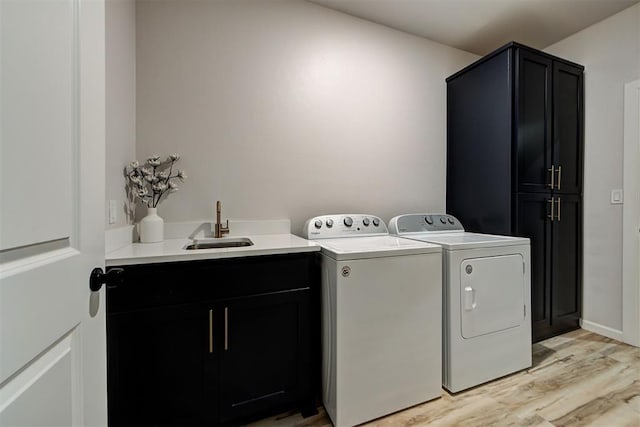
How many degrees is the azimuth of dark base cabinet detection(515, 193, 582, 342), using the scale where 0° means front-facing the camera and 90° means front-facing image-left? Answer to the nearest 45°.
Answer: approximately 315°

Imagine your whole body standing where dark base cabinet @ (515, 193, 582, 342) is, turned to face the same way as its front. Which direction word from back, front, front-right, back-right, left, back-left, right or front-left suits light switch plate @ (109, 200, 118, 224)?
right

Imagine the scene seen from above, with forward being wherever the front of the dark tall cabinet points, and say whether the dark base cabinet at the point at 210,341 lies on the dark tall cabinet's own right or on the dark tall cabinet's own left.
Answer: on the dark tall cabinet's own right

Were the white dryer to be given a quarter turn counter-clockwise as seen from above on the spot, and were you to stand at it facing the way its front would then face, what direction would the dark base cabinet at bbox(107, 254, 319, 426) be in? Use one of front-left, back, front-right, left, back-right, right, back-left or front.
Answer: back

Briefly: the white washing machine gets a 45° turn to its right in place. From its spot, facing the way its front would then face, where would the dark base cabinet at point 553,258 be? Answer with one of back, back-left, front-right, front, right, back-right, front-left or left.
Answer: back-left

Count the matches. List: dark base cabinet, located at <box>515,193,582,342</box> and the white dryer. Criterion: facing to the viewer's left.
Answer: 0

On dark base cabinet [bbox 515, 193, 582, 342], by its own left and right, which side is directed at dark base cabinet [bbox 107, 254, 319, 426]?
right

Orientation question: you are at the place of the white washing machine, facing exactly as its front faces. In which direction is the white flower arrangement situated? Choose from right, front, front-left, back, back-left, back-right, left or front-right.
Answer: back-right

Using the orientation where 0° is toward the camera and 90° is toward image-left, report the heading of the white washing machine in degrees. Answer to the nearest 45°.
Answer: approximately 315°

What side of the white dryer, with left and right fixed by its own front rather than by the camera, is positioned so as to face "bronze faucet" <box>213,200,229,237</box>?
right

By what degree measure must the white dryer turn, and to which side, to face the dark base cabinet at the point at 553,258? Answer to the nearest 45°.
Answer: approximately 90° to its left
